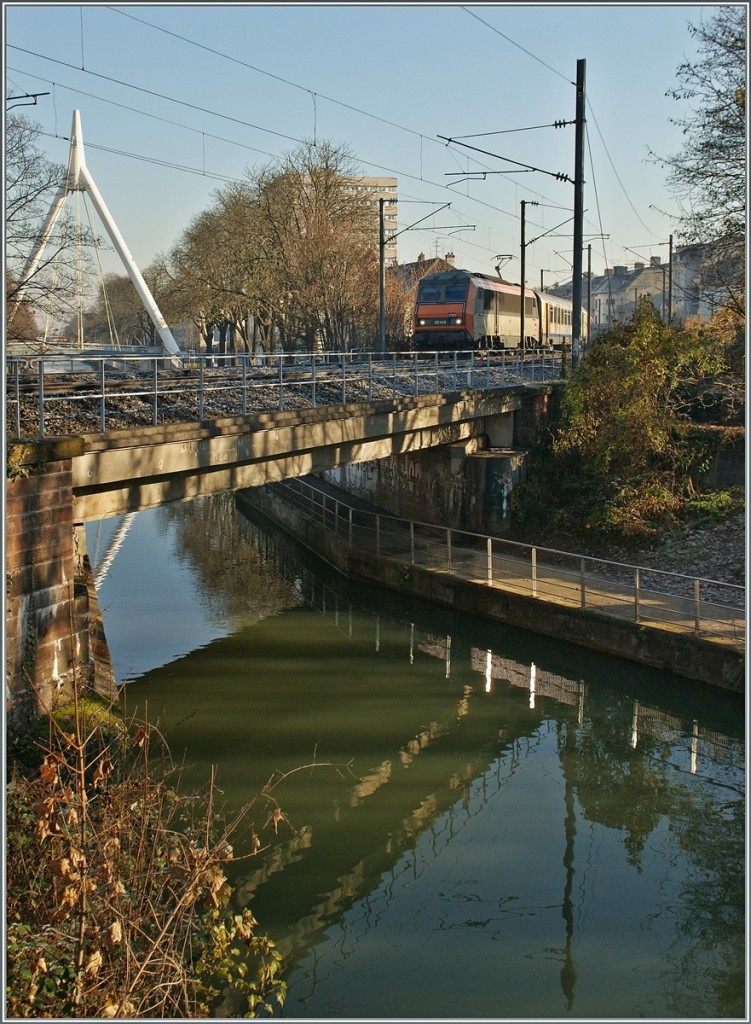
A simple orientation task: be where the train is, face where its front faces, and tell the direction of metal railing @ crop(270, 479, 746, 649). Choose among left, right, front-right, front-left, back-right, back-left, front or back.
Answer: front-left

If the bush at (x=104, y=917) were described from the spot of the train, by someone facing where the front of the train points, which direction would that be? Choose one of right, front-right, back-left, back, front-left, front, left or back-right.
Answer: front-left

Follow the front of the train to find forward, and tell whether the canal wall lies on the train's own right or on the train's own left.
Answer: on the train's own left

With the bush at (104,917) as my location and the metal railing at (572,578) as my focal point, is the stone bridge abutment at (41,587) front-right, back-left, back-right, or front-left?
front-left

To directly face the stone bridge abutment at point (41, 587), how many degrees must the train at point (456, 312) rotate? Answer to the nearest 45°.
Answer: approximately 45° to its left

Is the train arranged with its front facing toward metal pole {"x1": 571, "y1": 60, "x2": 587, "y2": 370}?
no

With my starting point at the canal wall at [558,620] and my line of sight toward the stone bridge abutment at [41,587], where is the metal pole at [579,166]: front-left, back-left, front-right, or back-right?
back-right

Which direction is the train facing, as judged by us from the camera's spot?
facing the viewer and to the left of the viewer
